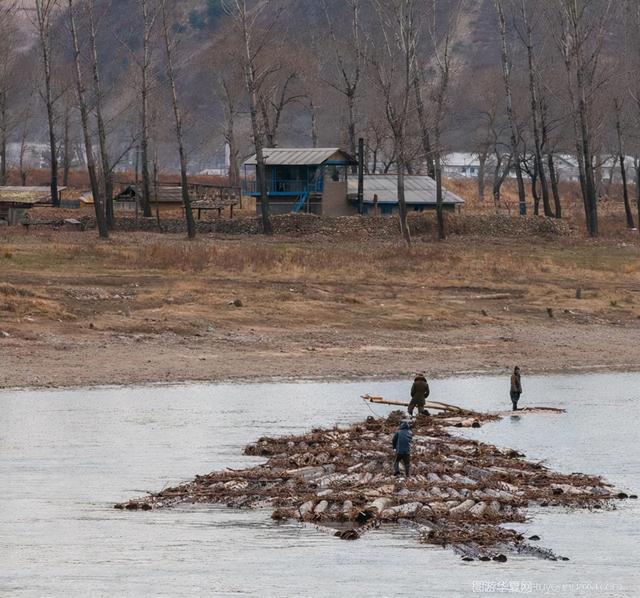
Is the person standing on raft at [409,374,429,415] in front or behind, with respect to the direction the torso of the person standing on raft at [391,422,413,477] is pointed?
in front

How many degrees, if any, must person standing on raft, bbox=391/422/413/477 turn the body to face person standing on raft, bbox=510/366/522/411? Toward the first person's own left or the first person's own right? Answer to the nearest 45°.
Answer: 0° — they already face them

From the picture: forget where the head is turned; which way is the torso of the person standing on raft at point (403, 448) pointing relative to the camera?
away from the camera
